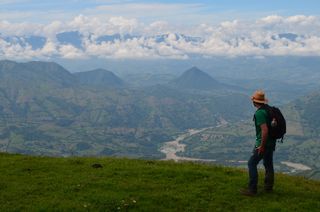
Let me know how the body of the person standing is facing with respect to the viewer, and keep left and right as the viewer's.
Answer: facing to the left of the viewer
